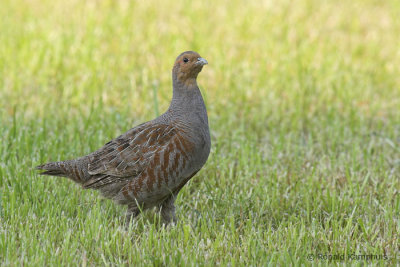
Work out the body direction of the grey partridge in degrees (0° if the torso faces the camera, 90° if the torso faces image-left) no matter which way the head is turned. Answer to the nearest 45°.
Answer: approximately 270°
